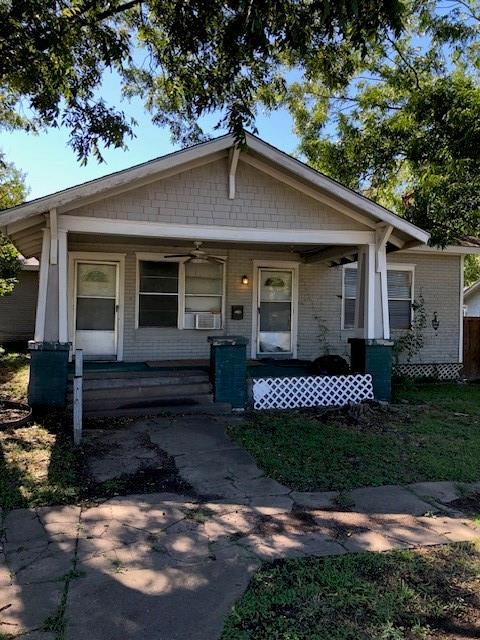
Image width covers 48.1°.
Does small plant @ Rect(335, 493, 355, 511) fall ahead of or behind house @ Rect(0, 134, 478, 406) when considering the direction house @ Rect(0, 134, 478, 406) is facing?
ahead

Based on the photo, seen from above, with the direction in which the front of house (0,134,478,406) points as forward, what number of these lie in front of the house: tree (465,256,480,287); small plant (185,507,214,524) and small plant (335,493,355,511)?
2

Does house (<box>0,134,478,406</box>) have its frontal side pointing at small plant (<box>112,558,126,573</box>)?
yes

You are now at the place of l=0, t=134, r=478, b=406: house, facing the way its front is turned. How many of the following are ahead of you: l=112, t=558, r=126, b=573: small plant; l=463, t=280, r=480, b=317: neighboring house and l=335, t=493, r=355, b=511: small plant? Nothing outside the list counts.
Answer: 2

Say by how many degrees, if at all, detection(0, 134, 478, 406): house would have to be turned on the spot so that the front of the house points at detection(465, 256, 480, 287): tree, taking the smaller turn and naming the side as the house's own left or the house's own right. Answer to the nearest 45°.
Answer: approximately 135° to the house's own left

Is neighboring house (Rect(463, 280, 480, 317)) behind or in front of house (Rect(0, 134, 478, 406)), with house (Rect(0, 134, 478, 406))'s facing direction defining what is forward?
behind

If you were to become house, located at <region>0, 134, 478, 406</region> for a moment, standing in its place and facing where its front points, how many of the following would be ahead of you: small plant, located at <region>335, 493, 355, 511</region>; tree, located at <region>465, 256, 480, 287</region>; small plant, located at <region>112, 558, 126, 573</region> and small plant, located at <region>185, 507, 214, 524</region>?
3

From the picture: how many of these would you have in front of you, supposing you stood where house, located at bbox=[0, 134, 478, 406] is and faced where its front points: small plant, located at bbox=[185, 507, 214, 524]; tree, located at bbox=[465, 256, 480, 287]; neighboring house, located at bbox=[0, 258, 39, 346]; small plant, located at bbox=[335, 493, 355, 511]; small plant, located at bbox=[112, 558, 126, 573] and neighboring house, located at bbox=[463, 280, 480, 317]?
3

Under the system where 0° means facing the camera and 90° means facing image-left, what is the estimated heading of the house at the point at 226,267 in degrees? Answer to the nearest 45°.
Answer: approximately 0°

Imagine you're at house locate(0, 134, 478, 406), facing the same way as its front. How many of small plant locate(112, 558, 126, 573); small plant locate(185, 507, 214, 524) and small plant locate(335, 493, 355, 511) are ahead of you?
3

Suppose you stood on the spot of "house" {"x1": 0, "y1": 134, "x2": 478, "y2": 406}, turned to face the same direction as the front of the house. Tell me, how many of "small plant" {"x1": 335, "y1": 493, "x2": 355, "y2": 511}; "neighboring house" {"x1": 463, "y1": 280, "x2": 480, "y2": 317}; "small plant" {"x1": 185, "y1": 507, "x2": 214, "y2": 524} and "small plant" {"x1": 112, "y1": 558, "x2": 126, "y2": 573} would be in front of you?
3

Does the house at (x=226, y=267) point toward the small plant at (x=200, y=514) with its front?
yes

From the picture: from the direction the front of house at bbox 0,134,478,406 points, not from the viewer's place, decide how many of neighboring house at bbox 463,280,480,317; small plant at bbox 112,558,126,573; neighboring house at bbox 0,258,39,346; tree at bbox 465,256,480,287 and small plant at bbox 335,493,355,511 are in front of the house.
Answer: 2
